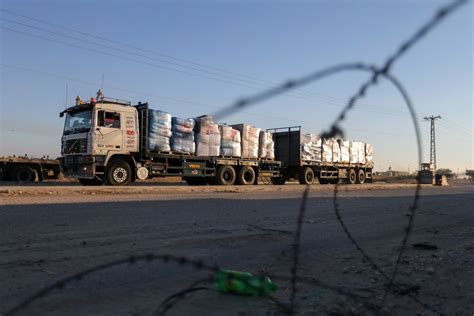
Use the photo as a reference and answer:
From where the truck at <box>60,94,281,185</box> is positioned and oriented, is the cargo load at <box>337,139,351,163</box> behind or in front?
behind

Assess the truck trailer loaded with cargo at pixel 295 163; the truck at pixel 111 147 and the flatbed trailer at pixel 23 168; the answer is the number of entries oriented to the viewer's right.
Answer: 0

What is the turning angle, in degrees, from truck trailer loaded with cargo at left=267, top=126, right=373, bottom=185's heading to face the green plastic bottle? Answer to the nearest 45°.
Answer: approximately 45° to its left

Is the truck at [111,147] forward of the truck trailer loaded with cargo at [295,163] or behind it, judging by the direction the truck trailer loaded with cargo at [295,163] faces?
forward

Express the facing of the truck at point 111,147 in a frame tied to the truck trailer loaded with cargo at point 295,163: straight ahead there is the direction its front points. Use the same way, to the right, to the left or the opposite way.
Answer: the same way

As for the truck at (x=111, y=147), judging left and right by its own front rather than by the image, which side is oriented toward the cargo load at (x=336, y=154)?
back

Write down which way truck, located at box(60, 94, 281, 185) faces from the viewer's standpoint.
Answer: facing the viewer and to the left of the viewer

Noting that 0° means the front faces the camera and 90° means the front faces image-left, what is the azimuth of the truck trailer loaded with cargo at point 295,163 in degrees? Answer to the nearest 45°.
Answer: approximately 45°

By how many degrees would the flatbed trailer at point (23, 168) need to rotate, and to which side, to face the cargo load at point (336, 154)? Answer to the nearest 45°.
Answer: approximately 180°

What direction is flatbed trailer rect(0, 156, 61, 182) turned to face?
to the viewer's left

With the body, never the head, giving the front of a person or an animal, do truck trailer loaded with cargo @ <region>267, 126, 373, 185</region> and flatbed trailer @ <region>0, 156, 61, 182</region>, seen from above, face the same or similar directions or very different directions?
same or similar directions

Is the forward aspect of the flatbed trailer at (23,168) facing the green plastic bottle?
no

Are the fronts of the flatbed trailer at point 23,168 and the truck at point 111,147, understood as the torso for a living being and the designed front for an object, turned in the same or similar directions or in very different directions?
same or similar directions

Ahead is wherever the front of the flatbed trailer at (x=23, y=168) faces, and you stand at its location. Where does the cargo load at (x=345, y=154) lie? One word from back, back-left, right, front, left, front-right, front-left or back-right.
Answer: back

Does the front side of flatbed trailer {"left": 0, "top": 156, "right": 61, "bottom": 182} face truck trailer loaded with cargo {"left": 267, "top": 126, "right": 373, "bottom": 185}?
no
